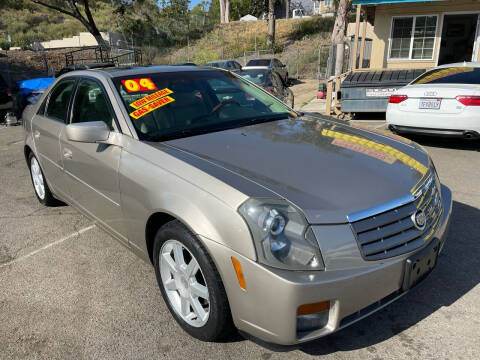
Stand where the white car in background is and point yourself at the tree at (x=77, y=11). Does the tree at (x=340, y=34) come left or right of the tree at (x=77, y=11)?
right

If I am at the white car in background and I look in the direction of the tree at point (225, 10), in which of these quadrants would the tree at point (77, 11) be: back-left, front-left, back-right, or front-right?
front-left

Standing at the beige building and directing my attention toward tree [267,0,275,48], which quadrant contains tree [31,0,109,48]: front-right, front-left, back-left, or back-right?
front-left

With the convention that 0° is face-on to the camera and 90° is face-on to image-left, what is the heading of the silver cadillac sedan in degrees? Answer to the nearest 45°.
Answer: approximately 315°

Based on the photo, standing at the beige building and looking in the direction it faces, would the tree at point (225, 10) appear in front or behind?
behind

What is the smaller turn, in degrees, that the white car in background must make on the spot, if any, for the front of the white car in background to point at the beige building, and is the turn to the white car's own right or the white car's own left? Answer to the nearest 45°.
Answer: approximately 45° to the white car's own left

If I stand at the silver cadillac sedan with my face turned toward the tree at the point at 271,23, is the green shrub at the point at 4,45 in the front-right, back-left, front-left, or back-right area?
front-left

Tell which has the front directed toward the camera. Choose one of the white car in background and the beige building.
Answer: the beige building

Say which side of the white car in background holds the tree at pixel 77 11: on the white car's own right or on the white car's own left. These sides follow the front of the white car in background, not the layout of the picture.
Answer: on the white car's own left

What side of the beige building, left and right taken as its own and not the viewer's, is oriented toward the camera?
front

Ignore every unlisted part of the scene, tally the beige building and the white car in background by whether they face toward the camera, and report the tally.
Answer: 1

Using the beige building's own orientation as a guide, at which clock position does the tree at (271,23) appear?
The tree is roughly at 5 o'clock from the beige building.

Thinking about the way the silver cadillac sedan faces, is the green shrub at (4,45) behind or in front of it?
behind
